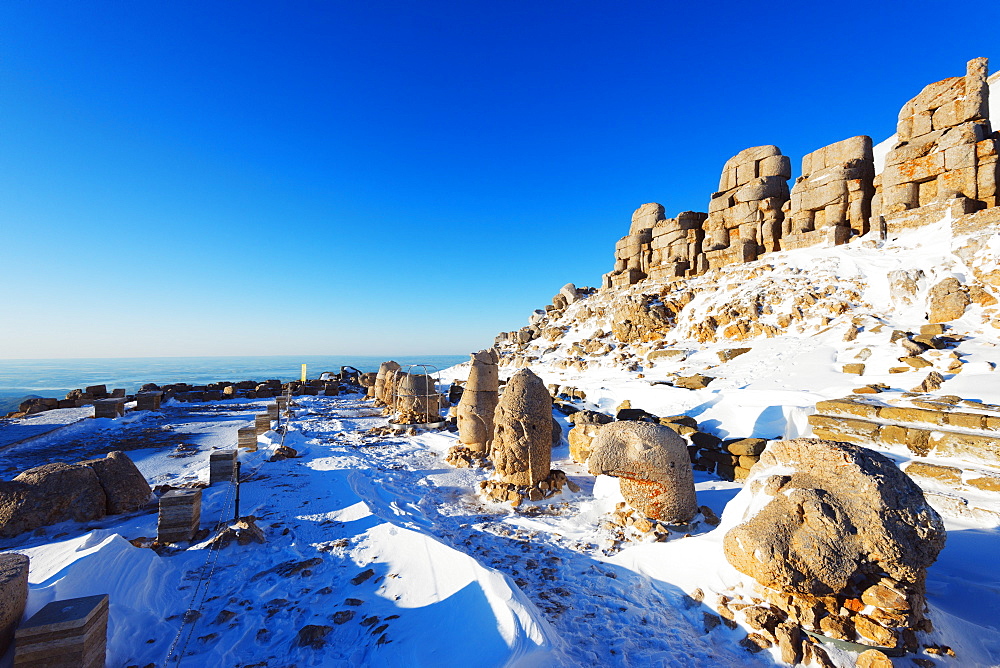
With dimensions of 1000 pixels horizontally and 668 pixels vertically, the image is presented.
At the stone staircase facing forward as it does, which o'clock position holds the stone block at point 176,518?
The stone block is roughly at 12 o'clock from the stone staircase.

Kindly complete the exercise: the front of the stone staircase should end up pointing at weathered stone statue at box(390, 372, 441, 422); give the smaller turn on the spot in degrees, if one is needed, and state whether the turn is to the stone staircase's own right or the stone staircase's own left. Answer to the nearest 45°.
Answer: approximately 45° to the stone staircase's own right

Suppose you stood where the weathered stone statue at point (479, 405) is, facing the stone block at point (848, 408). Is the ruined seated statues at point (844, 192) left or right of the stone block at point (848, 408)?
left

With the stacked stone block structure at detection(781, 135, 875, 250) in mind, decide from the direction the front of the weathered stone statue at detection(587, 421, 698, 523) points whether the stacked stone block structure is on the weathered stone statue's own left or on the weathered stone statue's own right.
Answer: on the weathered stone statue's own right

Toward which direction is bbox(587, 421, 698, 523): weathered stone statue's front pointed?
to the viewer's left

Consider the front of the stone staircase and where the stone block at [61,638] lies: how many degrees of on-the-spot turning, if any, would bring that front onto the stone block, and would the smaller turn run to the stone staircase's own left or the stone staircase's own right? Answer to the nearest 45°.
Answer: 0° — it already faces it

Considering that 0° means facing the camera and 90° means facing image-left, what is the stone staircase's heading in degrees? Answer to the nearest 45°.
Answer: approximately 45°

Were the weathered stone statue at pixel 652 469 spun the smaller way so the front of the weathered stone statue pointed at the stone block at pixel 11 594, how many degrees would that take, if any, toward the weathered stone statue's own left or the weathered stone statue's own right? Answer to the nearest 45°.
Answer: approximately 45° to the weathered stone statue's own left

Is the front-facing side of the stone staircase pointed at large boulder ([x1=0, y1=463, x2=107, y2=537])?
yes

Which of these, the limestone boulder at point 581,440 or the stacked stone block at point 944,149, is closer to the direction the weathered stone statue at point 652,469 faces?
the limestone boulder

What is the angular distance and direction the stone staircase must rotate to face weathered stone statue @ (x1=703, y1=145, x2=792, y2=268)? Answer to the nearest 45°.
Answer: approximately 135° to its right
